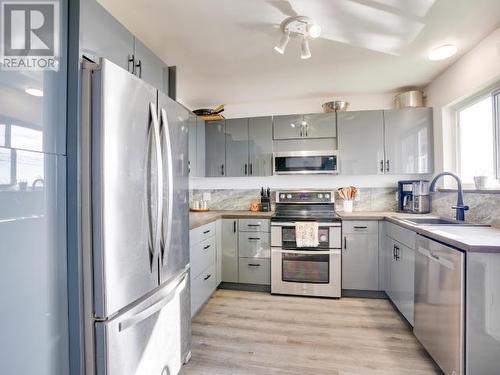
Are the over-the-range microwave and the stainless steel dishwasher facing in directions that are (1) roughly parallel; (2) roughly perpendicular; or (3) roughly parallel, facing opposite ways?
roughly perpendicular

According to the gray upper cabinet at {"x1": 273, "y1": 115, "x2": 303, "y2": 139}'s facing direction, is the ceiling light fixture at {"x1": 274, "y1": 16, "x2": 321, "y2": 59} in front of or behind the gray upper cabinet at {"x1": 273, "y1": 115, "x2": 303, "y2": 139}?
in front

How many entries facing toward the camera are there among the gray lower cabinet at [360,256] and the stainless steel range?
2

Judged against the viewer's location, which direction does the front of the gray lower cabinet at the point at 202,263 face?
facing to the right of the viewer

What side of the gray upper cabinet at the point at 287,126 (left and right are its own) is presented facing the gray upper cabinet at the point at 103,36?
front

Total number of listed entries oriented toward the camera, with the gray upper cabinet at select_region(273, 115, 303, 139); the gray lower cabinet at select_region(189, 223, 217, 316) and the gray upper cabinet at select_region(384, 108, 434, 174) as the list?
2

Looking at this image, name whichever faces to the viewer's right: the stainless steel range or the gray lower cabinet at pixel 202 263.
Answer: the gray lower cabinet
